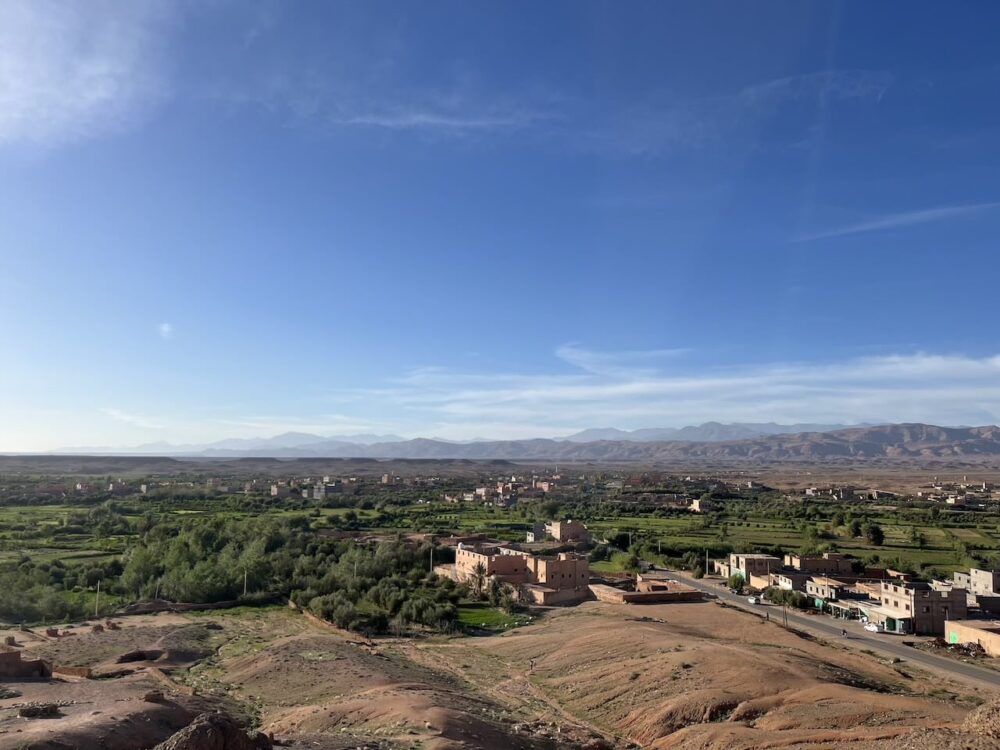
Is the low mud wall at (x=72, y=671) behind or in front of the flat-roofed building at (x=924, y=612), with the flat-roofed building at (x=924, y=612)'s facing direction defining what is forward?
in front

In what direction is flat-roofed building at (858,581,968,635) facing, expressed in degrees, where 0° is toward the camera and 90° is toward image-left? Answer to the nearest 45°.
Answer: approximately 45°

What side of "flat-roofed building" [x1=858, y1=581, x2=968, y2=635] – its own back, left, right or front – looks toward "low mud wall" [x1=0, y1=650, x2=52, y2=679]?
front

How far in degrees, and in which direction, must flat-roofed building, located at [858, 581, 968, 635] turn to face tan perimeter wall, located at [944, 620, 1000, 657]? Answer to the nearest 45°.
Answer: approximately 90° to its left
